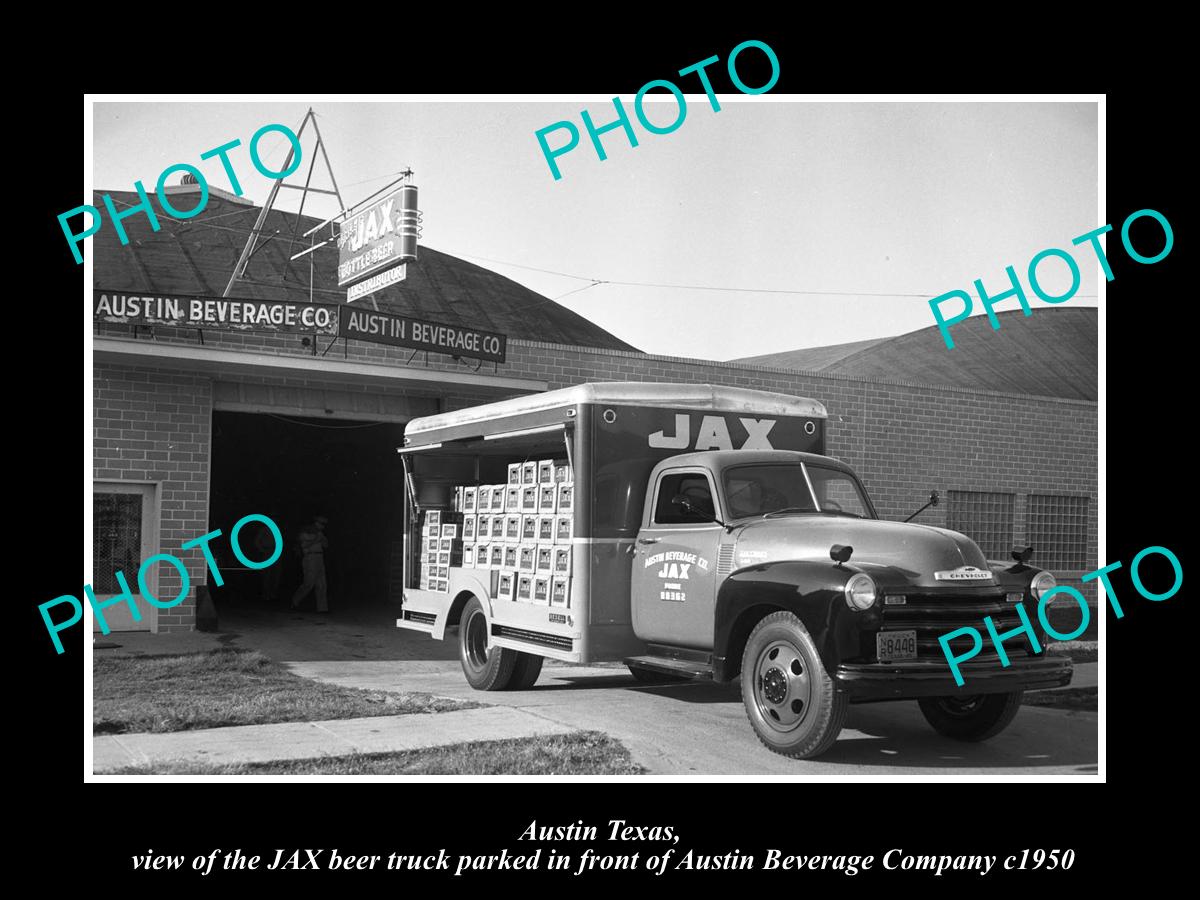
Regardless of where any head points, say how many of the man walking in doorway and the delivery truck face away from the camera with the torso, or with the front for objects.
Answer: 0

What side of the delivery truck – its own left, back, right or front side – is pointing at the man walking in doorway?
back

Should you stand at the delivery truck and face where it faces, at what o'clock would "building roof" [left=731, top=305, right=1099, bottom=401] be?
The building roof is roughly at 8 o'clock from the delivery truck.

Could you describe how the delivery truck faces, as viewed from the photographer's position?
facing the viewer and to the right of the viewer
